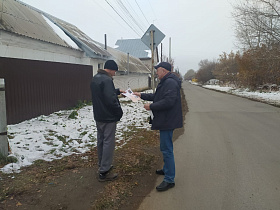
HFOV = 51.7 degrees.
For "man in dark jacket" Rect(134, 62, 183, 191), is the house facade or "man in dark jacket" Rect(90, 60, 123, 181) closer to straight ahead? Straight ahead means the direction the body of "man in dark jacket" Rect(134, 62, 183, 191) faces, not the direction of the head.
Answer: the man in dark jacket

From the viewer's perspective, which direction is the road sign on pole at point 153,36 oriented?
away from the camera

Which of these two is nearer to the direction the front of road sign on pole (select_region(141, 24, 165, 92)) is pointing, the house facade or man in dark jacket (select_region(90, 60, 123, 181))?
the house facade

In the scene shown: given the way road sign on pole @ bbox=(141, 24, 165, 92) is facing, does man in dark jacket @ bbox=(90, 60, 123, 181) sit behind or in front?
behind

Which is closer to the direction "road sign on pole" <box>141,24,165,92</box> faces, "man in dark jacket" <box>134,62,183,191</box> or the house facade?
the house facade

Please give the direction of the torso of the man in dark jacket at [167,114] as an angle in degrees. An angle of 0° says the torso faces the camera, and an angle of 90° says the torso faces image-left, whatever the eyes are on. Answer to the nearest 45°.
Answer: approximately 90°

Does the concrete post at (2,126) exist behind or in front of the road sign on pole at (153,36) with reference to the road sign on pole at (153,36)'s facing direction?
behind

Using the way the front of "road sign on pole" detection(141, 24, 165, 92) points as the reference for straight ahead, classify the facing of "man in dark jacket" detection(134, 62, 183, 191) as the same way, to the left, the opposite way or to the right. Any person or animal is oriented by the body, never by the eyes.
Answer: to the left

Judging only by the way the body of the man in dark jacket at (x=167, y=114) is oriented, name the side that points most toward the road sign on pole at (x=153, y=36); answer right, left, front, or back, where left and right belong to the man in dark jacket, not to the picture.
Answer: right

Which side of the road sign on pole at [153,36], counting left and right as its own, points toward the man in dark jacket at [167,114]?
back

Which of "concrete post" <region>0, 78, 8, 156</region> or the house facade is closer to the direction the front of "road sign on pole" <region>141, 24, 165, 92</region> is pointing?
the house facade
